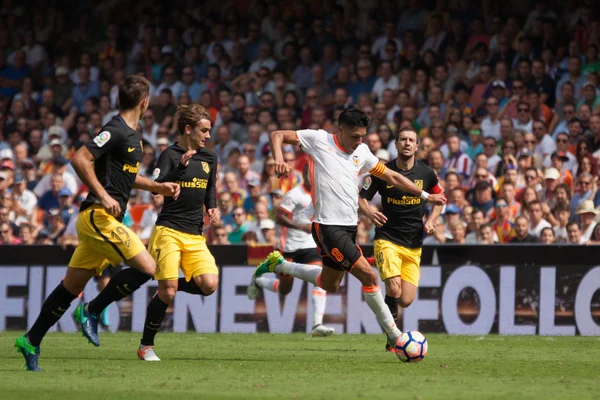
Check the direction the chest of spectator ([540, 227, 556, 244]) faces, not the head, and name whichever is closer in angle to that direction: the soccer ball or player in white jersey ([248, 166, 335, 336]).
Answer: the soccer ball

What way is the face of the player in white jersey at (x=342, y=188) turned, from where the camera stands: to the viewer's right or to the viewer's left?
to the viewer's right

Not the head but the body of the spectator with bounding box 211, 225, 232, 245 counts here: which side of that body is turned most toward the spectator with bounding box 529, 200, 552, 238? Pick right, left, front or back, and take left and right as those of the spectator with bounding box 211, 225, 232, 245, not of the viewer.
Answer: left

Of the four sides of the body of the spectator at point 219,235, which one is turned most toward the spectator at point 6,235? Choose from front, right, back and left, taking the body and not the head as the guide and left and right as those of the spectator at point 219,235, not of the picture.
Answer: right

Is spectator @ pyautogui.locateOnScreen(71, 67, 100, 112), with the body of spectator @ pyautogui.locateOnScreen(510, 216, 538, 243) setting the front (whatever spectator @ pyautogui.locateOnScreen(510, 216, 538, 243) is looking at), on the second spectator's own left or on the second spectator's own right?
on the second spectator's own right

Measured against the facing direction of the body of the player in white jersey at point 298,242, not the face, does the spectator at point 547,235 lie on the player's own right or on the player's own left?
on the player's own left
